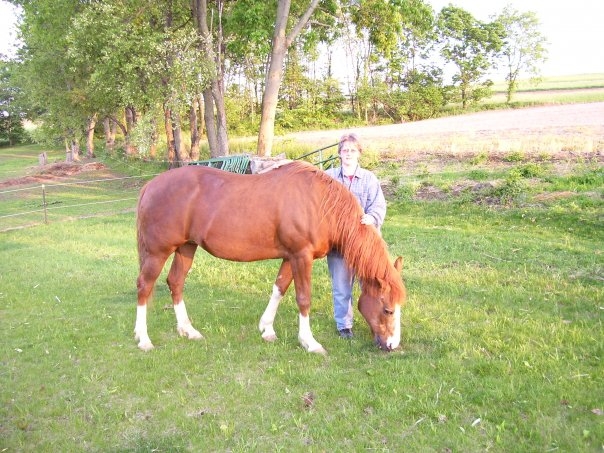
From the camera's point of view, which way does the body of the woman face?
toward the camera

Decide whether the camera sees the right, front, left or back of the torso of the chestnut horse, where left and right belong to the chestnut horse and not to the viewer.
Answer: right

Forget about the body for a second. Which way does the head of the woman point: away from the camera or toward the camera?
toward the camera

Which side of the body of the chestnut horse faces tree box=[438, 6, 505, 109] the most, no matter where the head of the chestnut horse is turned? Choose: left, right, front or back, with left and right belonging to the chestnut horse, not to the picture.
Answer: left

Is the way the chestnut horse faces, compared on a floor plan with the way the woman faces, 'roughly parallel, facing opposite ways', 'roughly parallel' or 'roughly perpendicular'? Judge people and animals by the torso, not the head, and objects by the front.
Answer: roughly perpendicular

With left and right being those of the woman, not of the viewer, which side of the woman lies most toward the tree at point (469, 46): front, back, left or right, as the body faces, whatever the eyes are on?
back
